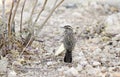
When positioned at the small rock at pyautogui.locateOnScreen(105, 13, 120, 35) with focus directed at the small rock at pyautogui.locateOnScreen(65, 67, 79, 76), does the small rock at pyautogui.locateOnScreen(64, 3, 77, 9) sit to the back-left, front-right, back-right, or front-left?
back-right

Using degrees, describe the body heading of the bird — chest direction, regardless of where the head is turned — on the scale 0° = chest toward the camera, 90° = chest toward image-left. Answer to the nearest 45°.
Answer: approximately 180°
